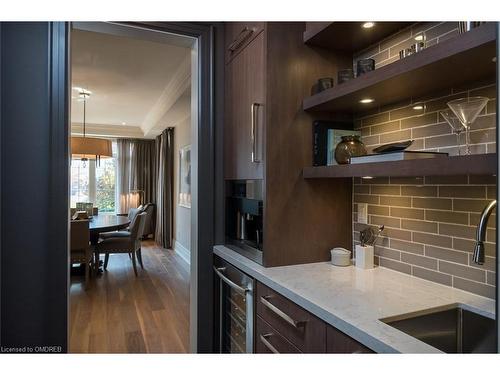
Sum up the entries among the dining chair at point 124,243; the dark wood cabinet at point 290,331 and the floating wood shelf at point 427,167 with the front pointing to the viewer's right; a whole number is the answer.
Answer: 0

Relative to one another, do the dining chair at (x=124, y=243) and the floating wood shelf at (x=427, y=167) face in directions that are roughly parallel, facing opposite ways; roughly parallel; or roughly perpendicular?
roughly parallel

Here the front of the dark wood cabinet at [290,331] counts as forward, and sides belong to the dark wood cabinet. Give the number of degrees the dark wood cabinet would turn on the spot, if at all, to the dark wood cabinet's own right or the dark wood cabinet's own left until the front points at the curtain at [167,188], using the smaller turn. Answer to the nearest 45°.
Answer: approximately 90° to the dark wood cabinet's own right

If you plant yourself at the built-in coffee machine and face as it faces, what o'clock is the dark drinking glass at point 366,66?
The dark drinking glass is roughly at 9 o'clock from the built-in coffee machine.

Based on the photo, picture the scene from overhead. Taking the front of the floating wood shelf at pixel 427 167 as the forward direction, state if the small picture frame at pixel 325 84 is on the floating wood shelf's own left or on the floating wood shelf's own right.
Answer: on the floating wood shelf's own right

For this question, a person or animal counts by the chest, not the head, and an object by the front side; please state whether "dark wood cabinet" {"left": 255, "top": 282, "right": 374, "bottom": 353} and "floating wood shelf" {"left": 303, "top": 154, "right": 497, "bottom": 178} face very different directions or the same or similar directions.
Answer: same or similar directions

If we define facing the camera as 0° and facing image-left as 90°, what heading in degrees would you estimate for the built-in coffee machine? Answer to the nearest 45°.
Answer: approximately 45°

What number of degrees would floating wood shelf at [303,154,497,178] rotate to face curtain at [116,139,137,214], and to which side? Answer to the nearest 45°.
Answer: approximately 90° to its right

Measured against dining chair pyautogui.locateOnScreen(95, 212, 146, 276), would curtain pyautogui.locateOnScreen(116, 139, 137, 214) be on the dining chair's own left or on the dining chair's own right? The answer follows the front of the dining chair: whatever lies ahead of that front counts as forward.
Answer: on the dining chair's own right

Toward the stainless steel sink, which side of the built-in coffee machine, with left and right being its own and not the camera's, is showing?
left

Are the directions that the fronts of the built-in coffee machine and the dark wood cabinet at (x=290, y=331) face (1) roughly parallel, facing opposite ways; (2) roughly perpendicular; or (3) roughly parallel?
roughly parallel

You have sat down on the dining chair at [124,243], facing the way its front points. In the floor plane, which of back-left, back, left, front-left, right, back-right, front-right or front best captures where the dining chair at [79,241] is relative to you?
front-left

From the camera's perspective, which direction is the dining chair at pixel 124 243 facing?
to the viewer's left

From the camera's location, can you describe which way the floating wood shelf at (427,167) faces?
facing the viewer and to the left of the viewer
